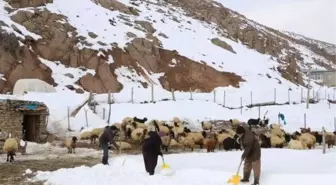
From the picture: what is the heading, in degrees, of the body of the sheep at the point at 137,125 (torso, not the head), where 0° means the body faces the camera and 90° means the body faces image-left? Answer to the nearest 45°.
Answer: approximately 90°

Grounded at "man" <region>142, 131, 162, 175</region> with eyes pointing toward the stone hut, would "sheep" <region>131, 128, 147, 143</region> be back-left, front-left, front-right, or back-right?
front-right

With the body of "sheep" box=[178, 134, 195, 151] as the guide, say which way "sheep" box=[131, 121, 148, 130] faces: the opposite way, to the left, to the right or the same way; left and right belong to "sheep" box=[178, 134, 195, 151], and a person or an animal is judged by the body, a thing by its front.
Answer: the same way

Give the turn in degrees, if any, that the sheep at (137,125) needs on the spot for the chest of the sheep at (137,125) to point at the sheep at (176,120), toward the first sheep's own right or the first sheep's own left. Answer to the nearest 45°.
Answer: approximately 135° to the first sheep's own right

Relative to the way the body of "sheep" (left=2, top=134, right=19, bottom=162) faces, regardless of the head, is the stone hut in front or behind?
in front

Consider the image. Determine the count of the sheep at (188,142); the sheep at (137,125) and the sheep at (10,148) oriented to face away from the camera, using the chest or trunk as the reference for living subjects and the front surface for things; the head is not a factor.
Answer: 1

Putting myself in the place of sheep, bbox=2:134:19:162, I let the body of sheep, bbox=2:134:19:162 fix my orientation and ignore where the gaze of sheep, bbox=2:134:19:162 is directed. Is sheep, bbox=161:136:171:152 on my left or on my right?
on my right

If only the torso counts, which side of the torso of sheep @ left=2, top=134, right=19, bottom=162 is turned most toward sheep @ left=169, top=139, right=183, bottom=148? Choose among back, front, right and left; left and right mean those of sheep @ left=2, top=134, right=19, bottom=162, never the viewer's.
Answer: right

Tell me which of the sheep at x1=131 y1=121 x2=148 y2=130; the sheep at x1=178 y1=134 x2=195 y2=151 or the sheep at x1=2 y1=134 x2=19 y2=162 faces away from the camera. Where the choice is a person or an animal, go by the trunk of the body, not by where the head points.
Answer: the sheep at x1=2 y1=134 x2=19 y2=162

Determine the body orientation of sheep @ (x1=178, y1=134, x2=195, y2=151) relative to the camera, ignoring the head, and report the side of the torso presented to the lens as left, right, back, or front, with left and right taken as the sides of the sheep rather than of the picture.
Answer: left

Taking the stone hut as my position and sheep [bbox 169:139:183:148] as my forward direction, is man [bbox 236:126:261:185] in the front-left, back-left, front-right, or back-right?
front-right

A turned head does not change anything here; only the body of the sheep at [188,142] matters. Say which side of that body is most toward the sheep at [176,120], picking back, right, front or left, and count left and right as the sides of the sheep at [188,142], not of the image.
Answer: right
